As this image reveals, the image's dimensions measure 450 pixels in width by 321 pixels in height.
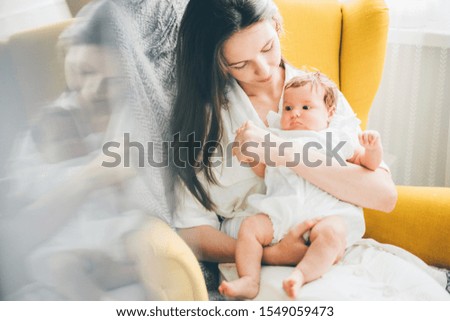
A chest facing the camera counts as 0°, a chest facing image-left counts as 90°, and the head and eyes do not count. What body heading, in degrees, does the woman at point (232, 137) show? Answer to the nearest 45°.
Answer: approximately 315°
